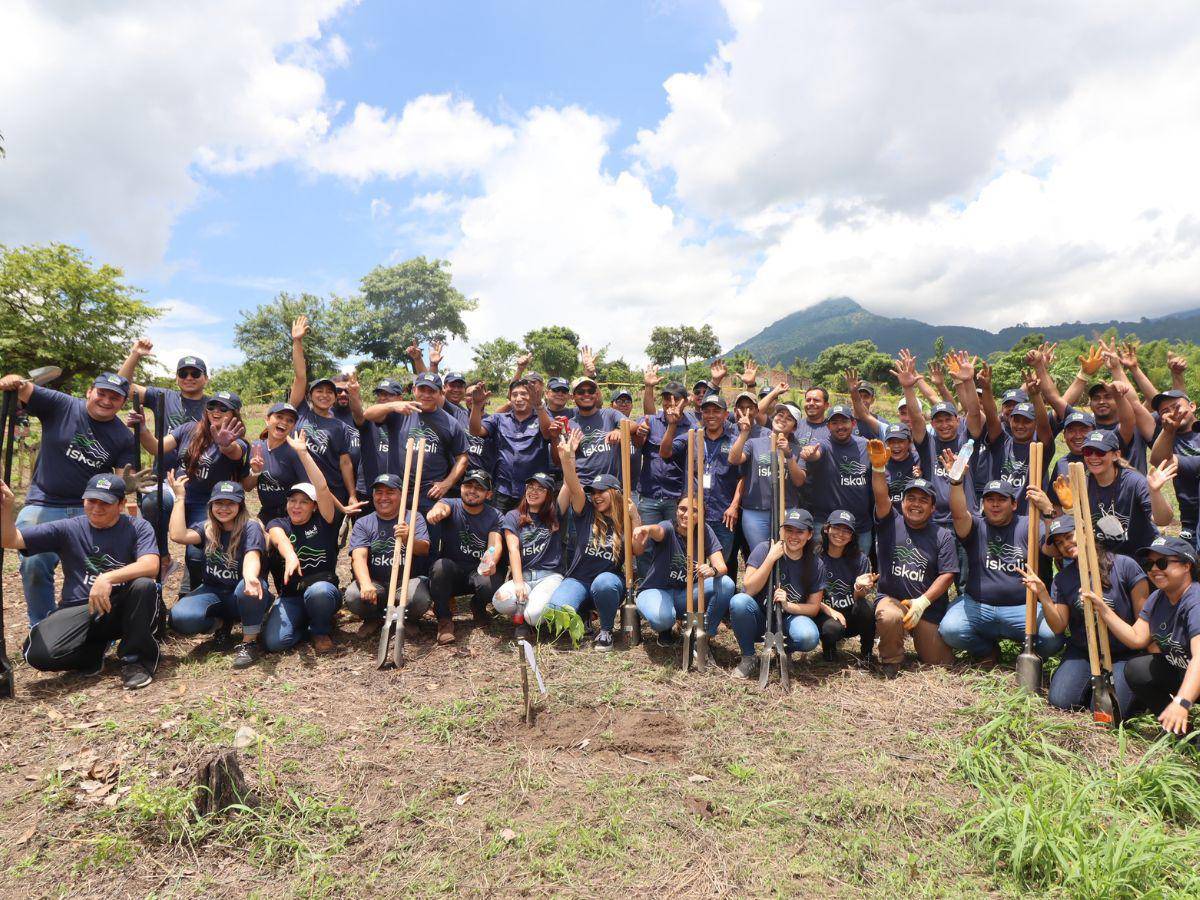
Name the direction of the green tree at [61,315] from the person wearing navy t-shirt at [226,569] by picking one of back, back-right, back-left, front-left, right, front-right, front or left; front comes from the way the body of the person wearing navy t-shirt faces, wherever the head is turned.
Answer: back

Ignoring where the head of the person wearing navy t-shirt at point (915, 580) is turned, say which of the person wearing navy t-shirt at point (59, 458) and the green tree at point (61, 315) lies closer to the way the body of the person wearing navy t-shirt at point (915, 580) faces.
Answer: the person wearing navy t-shirt

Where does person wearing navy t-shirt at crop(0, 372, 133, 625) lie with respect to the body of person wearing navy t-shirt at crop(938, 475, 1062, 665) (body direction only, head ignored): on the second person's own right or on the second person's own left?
on the second person's own right
